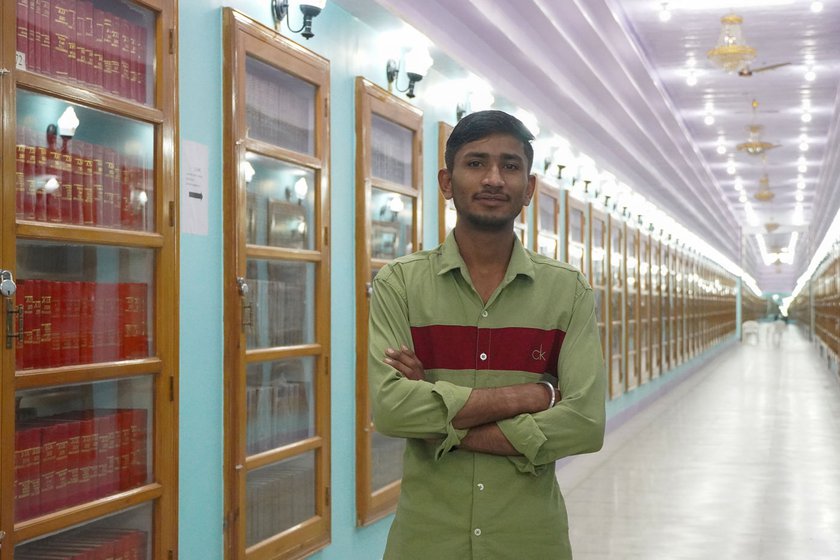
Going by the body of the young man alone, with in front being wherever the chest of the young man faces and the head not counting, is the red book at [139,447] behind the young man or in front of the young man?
behind

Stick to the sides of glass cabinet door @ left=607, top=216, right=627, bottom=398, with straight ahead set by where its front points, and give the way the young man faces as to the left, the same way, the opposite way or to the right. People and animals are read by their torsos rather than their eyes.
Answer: to the right

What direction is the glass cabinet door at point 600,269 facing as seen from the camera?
to the viewer's right

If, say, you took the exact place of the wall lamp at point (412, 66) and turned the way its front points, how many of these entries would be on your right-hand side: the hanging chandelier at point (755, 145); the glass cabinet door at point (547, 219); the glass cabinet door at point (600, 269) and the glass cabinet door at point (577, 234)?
0

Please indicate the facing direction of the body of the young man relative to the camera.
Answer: toward the camera

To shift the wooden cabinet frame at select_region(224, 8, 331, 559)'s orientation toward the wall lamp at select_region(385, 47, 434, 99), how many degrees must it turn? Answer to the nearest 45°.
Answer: approximately 90° to its left

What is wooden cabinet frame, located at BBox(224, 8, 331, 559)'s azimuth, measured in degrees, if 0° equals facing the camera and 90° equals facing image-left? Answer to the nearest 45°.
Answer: approximately 315°

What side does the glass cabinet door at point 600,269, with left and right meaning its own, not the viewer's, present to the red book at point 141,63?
right

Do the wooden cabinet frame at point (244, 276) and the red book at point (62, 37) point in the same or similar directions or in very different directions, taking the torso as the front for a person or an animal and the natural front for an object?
same or similar directions

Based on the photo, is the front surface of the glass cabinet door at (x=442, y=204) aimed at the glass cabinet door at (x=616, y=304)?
no

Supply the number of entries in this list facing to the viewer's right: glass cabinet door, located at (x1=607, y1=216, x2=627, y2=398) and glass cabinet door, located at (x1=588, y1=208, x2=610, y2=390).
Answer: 2

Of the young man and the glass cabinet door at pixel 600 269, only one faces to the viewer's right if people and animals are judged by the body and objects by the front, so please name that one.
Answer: the glass cabinet door

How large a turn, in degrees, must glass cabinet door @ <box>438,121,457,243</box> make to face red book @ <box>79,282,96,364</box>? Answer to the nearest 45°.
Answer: approximately 45° to its right

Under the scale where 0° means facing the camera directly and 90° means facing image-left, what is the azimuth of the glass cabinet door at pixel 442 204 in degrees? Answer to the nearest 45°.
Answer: approximately 315°

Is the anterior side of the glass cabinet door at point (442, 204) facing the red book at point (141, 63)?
no

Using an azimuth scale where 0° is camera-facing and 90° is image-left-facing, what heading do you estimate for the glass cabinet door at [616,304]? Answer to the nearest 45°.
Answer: approximately 270°

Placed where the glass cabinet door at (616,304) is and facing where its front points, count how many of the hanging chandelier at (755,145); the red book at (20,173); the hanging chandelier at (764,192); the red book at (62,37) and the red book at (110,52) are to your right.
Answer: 3

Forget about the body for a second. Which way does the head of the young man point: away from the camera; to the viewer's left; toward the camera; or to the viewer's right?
toward the camera
